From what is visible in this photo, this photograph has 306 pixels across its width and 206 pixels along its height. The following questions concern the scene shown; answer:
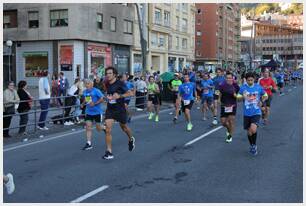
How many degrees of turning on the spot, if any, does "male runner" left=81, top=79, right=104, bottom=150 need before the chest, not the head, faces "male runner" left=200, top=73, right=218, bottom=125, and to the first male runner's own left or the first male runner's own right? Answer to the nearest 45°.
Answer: approximately 180°

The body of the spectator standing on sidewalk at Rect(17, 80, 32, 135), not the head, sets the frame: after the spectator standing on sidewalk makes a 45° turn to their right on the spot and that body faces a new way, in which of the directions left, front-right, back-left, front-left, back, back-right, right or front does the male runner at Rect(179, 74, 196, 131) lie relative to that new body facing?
front-left

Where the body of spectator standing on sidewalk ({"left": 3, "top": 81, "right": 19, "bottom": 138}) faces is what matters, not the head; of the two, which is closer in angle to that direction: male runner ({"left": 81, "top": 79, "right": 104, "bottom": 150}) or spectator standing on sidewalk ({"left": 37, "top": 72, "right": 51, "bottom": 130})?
the male runner

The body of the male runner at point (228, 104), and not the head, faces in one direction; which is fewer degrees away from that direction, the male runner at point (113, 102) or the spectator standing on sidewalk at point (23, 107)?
the male runner

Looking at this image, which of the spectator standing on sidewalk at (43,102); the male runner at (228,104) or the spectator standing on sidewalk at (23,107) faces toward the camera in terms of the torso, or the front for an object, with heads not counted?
the male runner

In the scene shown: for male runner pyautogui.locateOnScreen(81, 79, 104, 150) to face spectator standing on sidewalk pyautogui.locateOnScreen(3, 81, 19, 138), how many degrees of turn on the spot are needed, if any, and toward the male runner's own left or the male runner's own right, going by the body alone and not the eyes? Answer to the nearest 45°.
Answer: approximately 90° to the male runner's own right

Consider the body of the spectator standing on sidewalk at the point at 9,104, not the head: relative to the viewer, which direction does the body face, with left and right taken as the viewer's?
facing the viewer and to the right of the viewer

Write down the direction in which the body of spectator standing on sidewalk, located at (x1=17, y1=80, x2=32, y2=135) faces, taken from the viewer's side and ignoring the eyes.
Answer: to the viewer's right

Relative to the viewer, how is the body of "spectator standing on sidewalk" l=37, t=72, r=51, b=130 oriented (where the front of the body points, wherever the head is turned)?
to the viewer's right

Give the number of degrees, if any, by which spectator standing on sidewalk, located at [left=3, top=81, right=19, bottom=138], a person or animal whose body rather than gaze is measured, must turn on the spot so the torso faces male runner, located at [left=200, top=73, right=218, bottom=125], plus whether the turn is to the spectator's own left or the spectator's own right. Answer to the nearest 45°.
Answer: approximately 45° to the spectator's own left

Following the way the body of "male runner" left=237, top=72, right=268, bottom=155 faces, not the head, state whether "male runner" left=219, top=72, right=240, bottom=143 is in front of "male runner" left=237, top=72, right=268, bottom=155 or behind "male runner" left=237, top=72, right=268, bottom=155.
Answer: behind

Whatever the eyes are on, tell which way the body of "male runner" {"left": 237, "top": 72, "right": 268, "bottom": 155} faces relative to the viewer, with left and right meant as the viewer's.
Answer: facing the viewer

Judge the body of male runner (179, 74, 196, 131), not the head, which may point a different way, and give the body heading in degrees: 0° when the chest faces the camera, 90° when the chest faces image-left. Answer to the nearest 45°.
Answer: approximately 0°

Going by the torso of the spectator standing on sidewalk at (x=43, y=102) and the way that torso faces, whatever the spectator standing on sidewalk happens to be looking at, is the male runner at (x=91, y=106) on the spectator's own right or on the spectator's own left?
on the spectator's own right

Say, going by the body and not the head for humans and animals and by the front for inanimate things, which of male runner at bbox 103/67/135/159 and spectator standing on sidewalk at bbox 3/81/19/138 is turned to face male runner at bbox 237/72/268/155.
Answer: the spectator standing on sidewalk

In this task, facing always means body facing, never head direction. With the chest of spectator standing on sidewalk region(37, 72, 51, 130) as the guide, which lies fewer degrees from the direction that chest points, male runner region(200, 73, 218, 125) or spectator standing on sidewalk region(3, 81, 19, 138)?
the male runner

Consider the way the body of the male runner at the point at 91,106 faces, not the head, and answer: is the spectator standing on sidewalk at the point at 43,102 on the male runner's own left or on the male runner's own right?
on the male runner's own right

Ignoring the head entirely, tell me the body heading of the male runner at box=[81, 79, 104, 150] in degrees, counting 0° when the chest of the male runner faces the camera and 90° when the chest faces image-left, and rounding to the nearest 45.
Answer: approximately 45°
